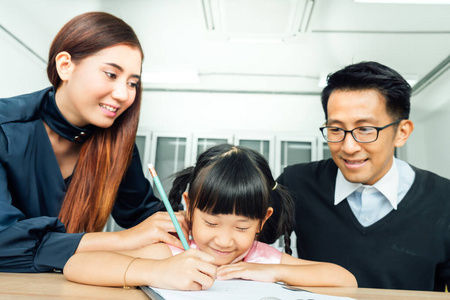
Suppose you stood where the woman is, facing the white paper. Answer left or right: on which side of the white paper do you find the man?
left

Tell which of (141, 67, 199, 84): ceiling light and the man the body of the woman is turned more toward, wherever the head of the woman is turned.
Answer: the man

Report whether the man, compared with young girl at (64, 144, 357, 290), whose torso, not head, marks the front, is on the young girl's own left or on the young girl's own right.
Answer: on the young girl's own left

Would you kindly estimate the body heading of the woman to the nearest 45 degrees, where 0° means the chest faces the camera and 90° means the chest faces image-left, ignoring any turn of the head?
approximately 315°

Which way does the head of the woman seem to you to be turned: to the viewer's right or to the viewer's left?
to the viewer's right

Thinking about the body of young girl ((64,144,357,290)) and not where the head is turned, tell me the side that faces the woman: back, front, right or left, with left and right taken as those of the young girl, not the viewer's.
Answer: right

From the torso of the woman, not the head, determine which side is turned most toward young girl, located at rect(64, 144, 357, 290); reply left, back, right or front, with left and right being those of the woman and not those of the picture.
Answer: front

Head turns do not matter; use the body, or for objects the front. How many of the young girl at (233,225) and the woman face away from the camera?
0

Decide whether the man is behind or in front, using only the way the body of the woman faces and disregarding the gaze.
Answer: in front

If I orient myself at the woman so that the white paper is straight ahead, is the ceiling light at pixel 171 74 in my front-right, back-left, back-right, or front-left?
back-left

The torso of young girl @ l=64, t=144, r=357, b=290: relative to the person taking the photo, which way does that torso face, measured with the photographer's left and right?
facing the viewer
